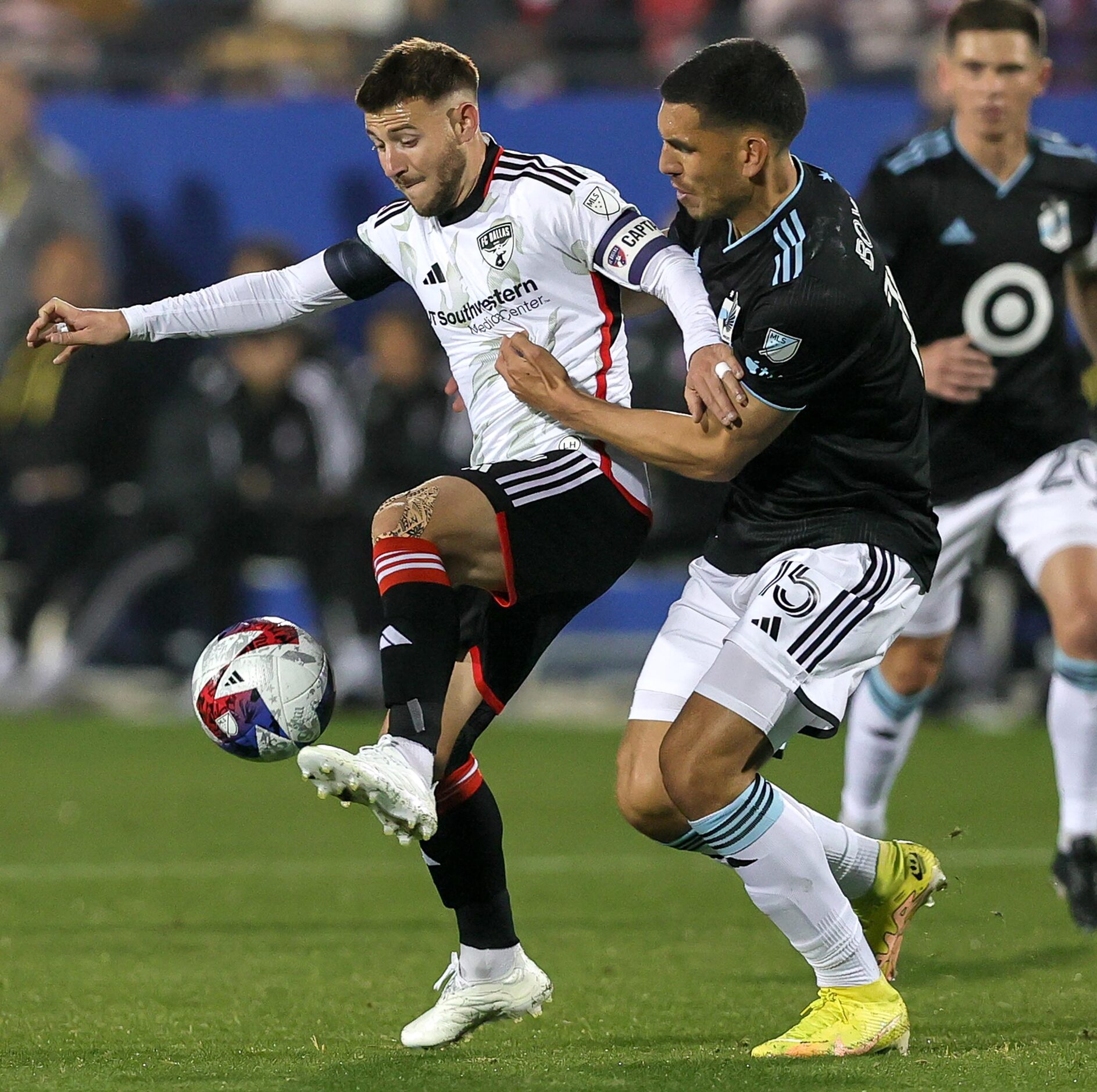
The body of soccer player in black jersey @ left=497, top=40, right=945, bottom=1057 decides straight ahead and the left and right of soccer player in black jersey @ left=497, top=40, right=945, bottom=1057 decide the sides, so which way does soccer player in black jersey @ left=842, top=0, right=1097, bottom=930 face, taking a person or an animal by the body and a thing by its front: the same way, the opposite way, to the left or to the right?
to the left

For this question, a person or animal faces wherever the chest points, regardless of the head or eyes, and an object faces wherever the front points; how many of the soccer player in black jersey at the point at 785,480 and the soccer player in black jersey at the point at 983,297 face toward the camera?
1

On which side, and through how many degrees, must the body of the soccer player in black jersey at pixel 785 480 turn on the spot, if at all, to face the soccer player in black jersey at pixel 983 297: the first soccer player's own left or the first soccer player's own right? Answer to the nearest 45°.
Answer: approximately 90° to the first soccer player's own right

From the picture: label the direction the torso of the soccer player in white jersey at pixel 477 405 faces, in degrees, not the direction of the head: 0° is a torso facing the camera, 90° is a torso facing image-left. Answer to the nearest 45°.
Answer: approximately 45°

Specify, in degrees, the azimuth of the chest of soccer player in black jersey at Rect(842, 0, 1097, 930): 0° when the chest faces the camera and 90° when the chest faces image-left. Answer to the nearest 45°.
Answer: approximately 0°

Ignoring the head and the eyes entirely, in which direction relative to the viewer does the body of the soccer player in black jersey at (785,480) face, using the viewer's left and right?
facing to the left of the viewer

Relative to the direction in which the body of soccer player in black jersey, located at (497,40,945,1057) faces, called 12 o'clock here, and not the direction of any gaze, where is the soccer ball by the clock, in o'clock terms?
The soccer ball is roughly at 12 o'clock from the soccer player in black jersey.

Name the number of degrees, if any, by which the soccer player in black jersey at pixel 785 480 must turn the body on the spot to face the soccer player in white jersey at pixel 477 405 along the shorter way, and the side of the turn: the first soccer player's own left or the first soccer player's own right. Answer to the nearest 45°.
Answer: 0° — they already face them
